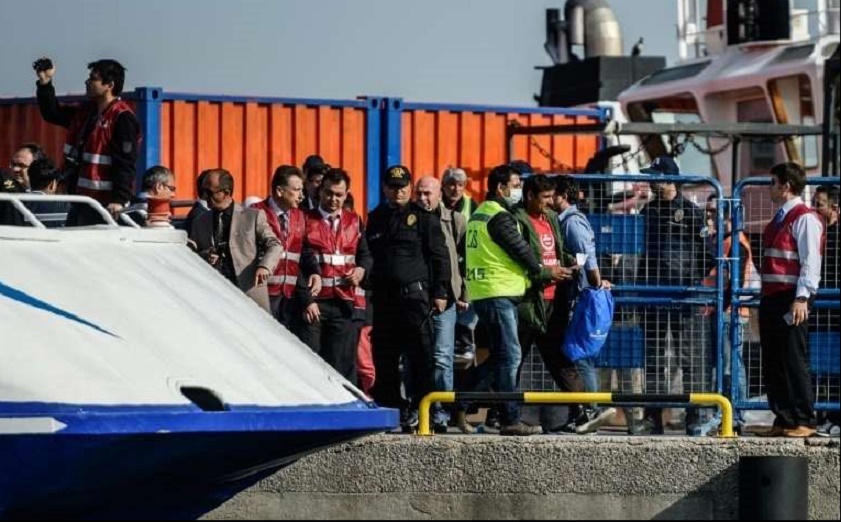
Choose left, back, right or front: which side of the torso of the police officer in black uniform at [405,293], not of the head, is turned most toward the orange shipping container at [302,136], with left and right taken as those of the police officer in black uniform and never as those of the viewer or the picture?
back

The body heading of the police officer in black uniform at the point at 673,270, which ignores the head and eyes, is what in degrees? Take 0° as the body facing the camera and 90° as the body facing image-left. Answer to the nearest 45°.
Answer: approximately 45°

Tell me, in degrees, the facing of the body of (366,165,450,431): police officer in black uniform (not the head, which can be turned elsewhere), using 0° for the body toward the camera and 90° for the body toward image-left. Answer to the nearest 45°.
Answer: approximately 0°

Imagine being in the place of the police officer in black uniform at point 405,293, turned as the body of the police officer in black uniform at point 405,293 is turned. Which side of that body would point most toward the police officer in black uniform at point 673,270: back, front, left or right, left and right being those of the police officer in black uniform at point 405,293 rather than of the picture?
left

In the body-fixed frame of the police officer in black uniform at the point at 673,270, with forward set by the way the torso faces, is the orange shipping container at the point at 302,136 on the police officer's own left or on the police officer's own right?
on the police officer's own right
